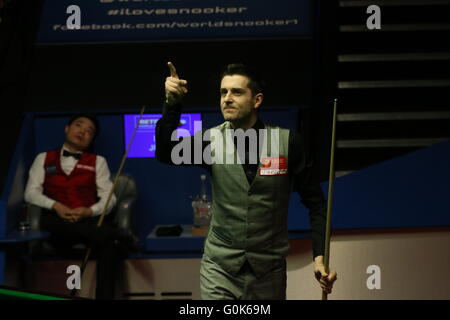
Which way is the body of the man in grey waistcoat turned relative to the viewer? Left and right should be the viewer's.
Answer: facing the viewer

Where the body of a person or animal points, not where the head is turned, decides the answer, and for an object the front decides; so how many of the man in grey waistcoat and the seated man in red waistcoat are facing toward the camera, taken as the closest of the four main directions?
2

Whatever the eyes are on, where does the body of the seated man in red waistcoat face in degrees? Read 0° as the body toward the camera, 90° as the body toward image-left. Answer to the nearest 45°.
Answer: approximately 0°

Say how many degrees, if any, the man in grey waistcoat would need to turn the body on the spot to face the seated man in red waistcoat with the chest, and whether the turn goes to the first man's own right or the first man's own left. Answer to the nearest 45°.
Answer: approximately 135° to the first man's own right

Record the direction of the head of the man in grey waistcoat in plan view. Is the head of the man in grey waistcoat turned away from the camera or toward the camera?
toward the camera

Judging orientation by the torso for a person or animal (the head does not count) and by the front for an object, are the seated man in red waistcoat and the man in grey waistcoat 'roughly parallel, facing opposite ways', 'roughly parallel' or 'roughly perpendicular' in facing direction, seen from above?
roughly parallel
